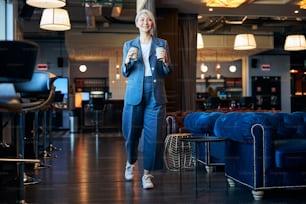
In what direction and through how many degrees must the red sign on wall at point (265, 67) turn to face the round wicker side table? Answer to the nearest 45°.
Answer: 0° — it already faces it

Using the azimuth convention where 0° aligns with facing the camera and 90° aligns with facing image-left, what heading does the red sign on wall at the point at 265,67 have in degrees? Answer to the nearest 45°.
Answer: approximately 0°

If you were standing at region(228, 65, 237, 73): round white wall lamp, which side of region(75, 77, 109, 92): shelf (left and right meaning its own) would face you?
left

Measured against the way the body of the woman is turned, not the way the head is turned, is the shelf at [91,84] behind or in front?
behind

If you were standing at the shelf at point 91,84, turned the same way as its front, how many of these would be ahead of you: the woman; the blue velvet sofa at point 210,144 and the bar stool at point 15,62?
3
